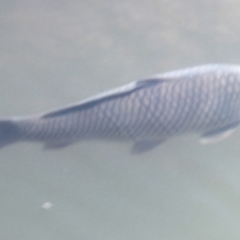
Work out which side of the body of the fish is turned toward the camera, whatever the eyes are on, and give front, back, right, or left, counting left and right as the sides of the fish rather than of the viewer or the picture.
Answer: right
